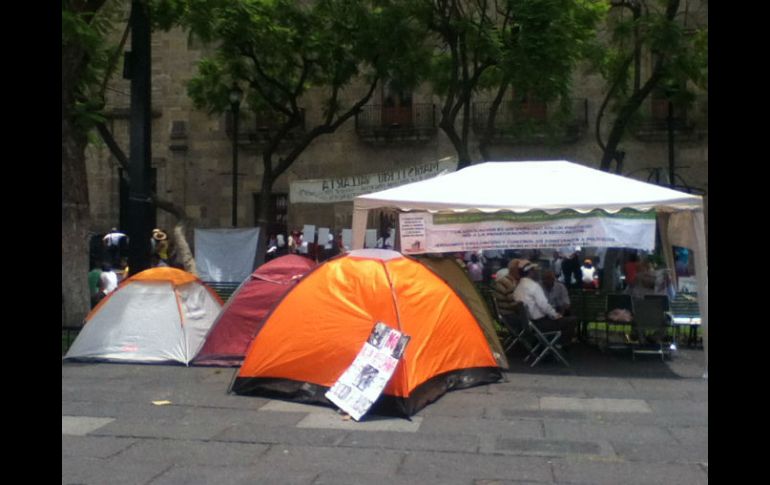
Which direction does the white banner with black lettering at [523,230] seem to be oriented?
toward the camera

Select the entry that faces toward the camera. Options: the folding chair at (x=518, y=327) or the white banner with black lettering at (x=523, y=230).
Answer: the white banner with black lettering

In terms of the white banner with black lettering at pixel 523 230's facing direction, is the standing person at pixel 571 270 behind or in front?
behind

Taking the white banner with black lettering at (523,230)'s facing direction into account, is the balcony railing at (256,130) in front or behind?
behind

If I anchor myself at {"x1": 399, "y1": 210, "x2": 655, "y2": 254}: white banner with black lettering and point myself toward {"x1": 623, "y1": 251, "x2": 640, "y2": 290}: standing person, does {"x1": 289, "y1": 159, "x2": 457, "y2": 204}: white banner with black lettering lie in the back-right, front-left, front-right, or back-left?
front-left
